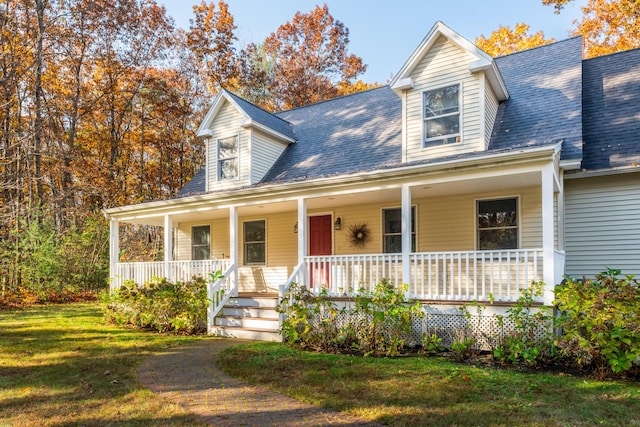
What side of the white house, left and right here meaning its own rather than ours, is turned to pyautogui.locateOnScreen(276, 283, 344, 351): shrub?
front

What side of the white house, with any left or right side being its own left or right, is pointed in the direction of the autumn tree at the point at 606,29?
back

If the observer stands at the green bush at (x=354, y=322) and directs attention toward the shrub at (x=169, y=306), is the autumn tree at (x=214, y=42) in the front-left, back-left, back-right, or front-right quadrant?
front-right

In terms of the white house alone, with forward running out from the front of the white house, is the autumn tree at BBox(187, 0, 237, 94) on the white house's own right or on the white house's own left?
on the white house's own right

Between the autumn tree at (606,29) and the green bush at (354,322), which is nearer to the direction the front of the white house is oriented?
the green bush

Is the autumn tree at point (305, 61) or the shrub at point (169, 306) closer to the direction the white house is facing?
the shrub

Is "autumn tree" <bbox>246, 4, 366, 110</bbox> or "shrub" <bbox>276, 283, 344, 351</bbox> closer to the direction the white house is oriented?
the shrub

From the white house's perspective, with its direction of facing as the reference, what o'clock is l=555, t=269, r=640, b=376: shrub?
The shrub is roughly at 10 o'clock from the white house.

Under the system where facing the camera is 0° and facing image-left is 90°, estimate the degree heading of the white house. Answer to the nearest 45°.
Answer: approximately 45°
